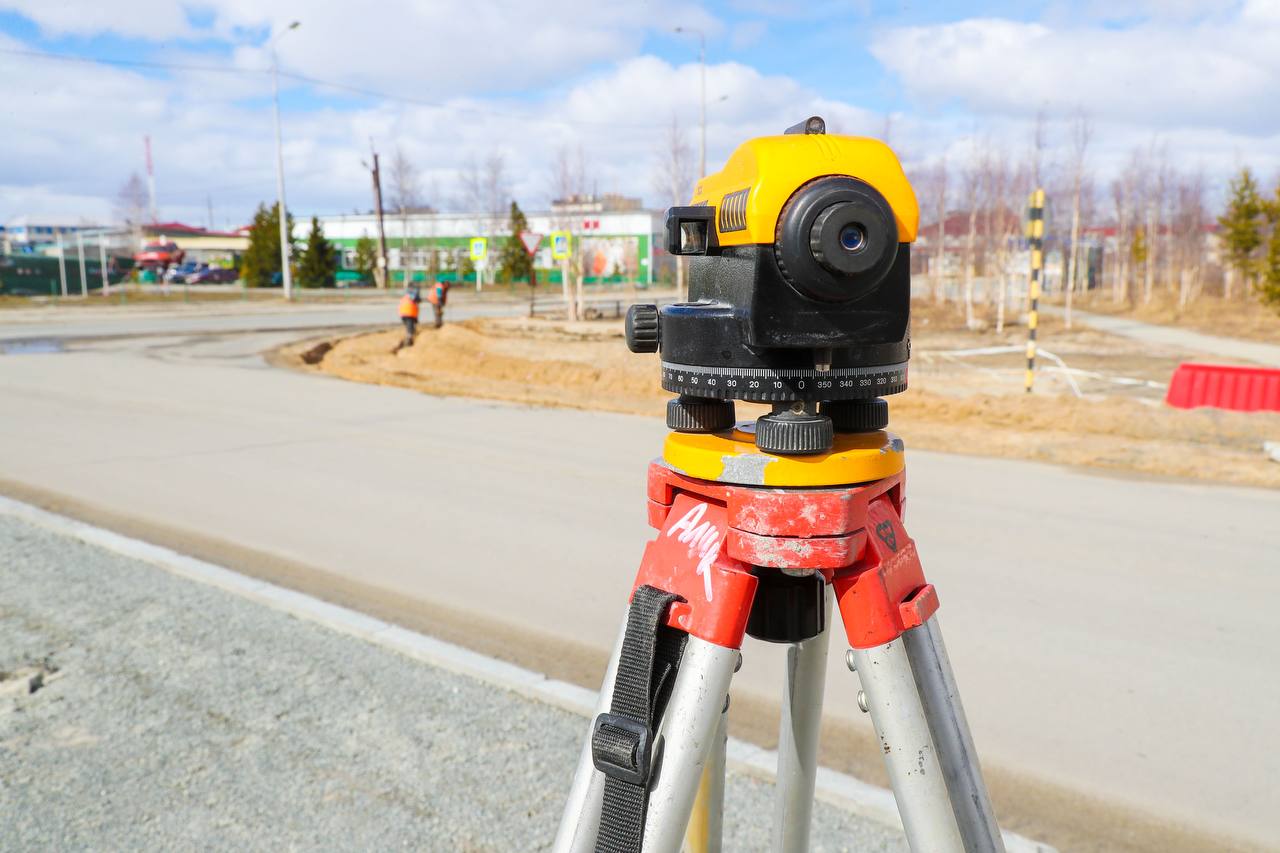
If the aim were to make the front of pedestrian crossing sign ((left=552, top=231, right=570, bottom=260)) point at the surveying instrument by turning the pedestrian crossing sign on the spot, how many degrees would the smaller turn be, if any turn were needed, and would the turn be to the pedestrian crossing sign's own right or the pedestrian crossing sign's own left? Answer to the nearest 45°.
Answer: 0° — it already faces it

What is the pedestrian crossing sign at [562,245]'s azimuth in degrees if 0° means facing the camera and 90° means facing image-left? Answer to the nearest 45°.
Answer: approximately 0°

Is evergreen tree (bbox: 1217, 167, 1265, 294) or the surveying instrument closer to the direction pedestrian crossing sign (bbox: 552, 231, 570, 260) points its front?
the surveying instrument

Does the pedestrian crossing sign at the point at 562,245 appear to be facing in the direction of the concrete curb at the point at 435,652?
yes

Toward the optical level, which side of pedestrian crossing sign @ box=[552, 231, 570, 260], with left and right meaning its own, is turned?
front

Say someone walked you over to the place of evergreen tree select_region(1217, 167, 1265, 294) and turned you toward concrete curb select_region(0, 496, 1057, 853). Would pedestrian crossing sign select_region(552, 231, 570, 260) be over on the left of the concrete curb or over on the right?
right

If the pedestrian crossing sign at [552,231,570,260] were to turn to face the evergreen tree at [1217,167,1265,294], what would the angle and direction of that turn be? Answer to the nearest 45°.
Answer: approximately 90° to its left

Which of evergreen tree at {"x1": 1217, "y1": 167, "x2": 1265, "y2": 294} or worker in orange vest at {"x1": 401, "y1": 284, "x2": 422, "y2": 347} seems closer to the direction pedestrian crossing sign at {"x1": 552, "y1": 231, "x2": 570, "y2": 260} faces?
the worker in orange vest

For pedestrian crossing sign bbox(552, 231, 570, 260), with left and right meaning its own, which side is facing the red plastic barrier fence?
front

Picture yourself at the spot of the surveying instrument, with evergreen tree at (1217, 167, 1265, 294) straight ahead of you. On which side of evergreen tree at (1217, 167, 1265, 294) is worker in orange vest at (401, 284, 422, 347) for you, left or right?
left
